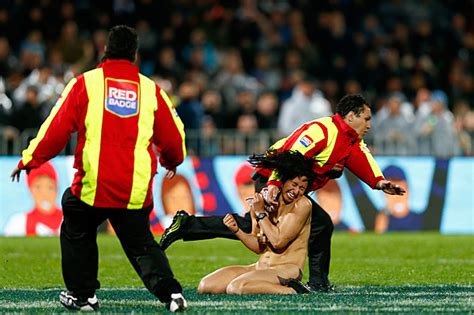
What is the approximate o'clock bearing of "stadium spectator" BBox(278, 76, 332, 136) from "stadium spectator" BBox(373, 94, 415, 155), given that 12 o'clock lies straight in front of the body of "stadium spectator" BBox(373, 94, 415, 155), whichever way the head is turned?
"stadium spectator" BBox(278, 76, 332, 136) is roughly at 2 o'clock from "stadium spectator" BBox(373, 94, 415, 155).

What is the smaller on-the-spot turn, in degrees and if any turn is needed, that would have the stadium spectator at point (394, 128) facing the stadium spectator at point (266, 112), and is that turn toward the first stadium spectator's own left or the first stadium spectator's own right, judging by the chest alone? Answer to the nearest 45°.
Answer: approximately 90° to the first stadium spectator's own right

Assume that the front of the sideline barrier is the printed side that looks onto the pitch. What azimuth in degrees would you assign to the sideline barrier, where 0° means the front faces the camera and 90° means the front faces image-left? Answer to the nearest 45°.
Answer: approximately 0°

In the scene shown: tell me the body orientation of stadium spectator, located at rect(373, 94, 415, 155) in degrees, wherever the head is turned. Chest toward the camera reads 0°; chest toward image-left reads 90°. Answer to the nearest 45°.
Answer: approximately 0°

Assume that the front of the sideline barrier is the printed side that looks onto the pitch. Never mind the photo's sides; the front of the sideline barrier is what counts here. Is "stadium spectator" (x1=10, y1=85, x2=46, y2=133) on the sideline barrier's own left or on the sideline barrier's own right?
on the sideline barrier's own right

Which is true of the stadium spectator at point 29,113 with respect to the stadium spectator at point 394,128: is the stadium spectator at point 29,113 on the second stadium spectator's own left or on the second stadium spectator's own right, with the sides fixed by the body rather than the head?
on the second stadium spectator's own right

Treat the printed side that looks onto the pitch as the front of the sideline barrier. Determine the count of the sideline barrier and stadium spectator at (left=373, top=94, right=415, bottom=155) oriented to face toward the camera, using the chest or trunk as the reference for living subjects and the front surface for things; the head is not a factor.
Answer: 2

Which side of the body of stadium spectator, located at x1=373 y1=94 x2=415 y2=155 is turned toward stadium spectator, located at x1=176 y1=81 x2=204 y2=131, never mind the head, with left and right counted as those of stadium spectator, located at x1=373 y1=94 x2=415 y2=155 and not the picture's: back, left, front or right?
right

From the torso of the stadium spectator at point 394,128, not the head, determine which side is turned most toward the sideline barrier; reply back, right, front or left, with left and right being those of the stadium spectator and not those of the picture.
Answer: front
